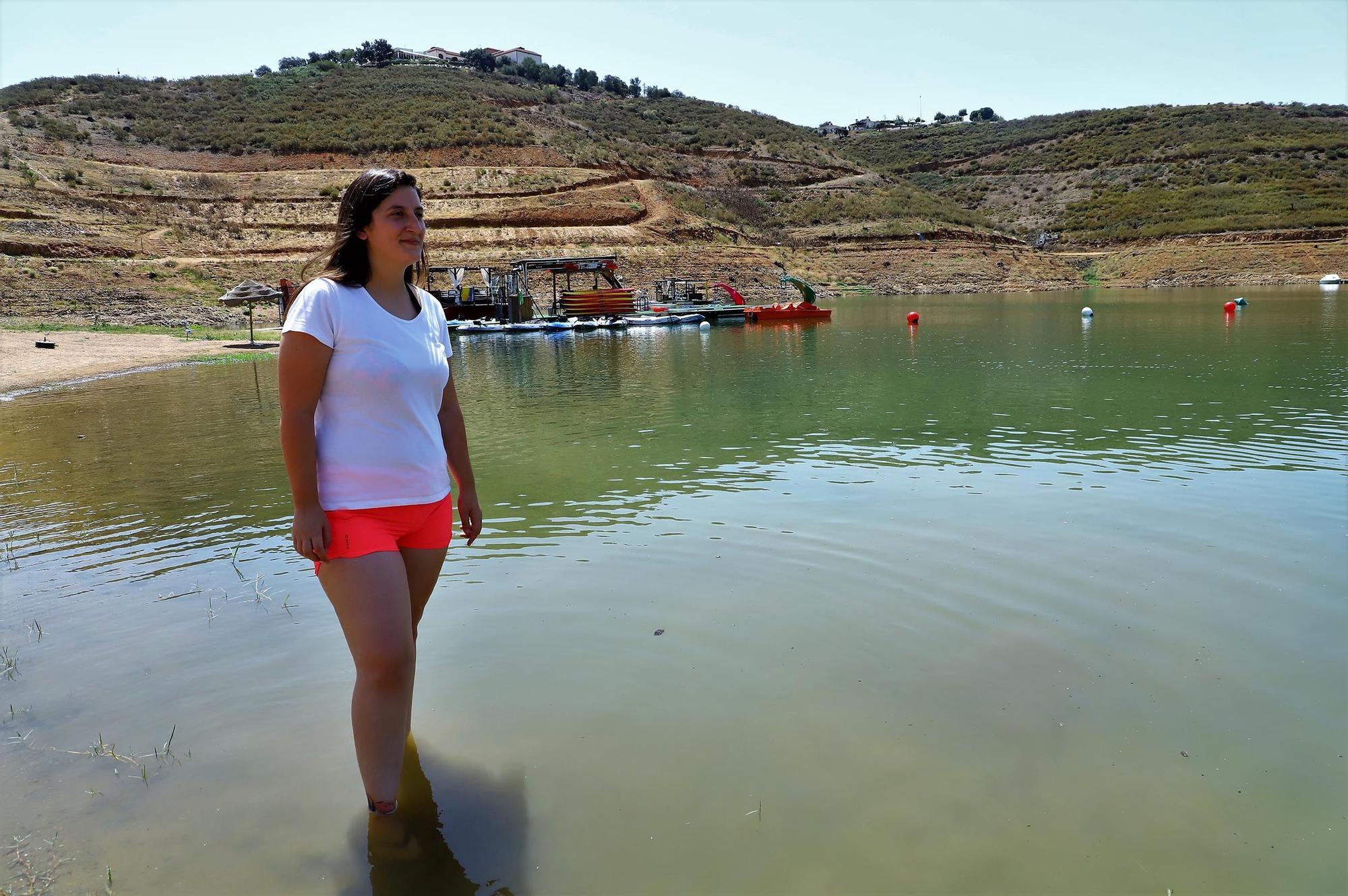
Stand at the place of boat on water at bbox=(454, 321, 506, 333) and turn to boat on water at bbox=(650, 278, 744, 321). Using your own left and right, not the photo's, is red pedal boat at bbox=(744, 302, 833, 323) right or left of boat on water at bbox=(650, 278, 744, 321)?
right

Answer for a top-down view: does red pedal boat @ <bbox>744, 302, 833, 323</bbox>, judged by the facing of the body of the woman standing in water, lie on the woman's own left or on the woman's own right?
on the woman's own left

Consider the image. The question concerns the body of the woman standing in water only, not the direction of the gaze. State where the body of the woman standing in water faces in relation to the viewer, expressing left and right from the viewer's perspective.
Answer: facing the viewer and to the right of the viewer

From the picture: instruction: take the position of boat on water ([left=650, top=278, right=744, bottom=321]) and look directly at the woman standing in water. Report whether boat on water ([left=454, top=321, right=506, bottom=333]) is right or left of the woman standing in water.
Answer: right
